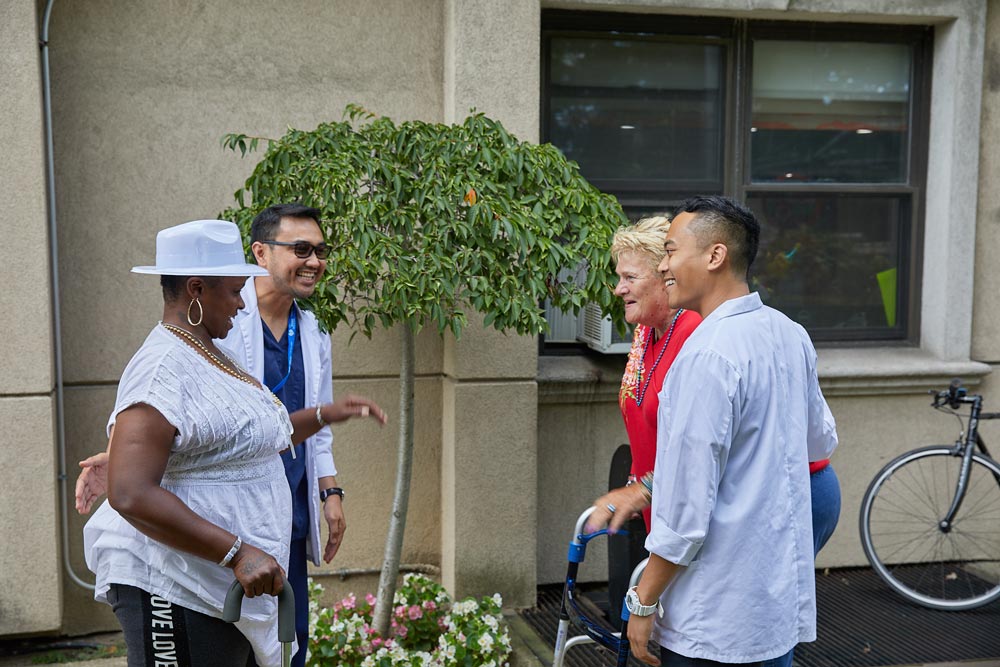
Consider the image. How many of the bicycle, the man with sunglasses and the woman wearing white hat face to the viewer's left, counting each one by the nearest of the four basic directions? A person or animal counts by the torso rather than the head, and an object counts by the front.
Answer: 1

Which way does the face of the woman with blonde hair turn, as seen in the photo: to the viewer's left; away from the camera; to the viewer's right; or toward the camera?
to the viewer's left

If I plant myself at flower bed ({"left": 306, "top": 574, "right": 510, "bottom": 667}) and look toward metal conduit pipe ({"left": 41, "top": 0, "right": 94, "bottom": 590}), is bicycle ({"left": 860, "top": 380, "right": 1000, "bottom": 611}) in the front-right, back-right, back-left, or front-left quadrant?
back-right

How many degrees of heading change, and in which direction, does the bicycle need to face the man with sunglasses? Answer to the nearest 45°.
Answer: approximately 45° to its left

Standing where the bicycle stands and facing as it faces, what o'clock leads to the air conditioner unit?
The air conditioner unit is roughly at 11 o'clock from the bicycle.

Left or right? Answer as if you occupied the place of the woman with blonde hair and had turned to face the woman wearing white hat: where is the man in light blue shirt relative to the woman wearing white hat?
left

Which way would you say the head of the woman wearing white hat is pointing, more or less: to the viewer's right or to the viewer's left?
to the viewer's right

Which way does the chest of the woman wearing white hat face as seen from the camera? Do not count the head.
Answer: to the viewer's right

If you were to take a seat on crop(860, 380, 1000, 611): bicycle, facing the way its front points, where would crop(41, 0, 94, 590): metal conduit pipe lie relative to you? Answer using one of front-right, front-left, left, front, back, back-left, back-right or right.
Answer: front-left

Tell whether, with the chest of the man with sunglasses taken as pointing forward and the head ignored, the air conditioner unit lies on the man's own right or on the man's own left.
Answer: on the man's own left

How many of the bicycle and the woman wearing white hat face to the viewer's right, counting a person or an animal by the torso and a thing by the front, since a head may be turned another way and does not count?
1

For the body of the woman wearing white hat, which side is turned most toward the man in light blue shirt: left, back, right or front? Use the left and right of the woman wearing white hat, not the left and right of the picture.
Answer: front

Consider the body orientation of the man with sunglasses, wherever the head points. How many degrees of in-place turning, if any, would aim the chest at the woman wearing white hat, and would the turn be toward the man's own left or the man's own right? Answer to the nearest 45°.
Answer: approximately 45° to the man's own right

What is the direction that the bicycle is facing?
to the viewer's left
